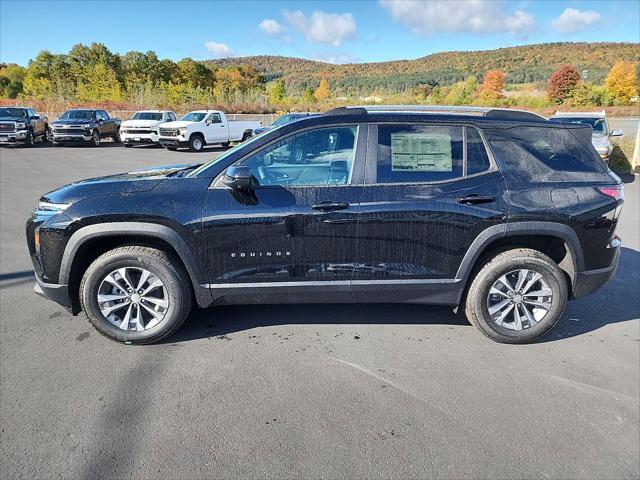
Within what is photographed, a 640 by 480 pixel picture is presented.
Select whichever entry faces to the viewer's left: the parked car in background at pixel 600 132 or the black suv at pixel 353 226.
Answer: the black suv

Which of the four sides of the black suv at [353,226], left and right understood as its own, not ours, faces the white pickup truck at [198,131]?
right

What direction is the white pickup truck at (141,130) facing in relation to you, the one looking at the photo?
facing the viewer and to the left of the viewer

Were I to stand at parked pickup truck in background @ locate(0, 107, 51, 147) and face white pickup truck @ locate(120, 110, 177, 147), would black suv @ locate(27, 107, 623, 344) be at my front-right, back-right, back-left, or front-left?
front-right

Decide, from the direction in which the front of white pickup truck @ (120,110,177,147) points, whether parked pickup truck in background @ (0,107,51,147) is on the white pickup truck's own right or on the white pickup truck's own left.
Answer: on the white pickup truck's own right

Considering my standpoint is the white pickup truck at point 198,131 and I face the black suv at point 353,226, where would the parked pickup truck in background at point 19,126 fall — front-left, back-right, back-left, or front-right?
back-right

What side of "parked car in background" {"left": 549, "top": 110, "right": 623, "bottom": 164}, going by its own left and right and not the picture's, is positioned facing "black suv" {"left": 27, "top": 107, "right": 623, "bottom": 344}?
front

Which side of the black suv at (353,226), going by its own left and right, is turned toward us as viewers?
left

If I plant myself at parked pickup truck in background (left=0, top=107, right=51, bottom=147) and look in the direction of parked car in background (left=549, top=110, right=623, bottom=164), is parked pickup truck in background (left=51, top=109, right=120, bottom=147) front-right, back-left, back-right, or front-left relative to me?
front-left

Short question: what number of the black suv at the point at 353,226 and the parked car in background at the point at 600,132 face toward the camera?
1

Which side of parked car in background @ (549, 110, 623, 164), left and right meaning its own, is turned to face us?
front

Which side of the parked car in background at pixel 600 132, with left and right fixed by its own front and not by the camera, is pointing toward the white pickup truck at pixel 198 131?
right

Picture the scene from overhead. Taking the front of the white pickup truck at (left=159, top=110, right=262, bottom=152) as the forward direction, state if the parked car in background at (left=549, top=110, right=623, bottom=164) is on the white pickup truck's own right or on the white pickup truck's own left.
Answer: on the white pickup truck's own left

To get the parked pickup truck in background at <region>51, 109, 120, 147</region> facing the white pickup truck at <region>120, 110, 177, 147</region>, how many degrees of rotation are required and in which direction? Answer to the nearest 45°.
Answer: approximately 90° to its left

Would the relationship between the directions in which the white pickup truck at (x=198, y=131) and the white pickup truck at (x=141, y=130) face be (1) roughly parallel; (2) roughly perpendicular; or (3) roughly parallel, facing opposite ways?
roughly parallel

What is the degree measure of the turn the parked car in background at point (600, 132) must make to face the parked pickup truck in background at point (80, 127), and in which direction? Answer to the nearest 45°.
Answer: approximately 90° to its right

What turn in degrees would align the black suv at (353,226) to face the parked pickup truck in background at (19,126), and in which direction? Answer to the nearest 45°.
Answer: approximately 45° to its right

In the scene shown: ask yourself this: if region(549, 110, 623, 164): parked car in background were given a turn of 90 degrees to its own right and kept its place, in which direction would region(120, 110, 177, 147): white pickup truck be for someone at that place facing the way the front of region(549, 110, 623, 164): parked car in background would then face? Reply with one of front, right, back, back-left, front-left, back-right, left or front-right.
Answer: front
